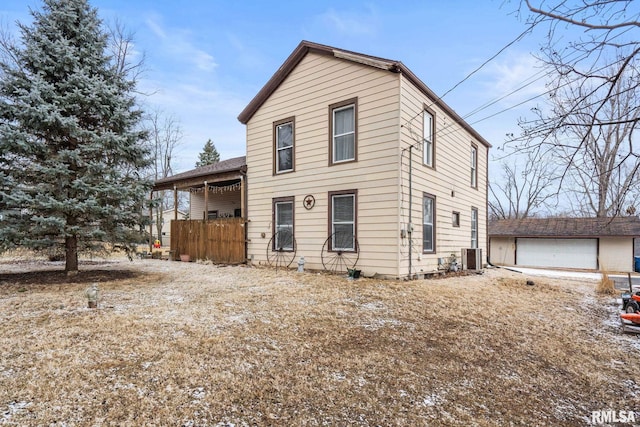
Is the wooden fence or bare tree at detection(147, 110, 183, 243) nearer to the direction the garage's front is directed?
the wooden fence

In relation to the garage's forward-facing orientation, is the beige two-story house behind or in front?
in front

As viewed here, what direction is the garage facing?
toward the camera

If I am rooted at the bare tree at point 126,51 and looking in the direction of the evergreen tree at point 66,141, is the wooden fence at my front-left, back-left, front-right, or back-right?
front-left

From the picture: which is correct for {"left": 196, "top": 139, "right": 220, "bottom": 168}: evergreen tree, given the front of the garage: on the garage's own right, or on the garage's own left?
on the garage's own right

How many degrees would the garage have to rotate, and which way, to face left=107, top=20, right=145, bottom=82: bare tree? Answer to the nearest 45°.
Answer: approximately 45° to its right

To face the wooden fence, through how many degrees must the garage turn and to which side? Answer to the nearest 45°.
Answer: approximately 45° to its right

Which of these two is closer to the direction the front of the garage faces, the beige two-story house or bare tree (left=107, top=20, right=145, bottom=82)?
the beige two-story house

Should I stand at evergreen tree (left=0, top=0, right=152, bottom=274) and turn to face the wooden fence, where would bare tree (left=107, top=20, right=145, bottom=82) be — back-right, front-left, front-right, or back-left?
front-left

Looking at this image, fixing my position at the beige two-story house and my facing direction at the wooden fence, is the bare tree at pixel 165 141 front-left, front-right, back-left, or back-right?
front-right

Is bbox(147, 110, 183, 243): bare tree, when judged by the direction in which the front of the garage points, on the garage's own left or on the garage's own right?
on the garage's own right
